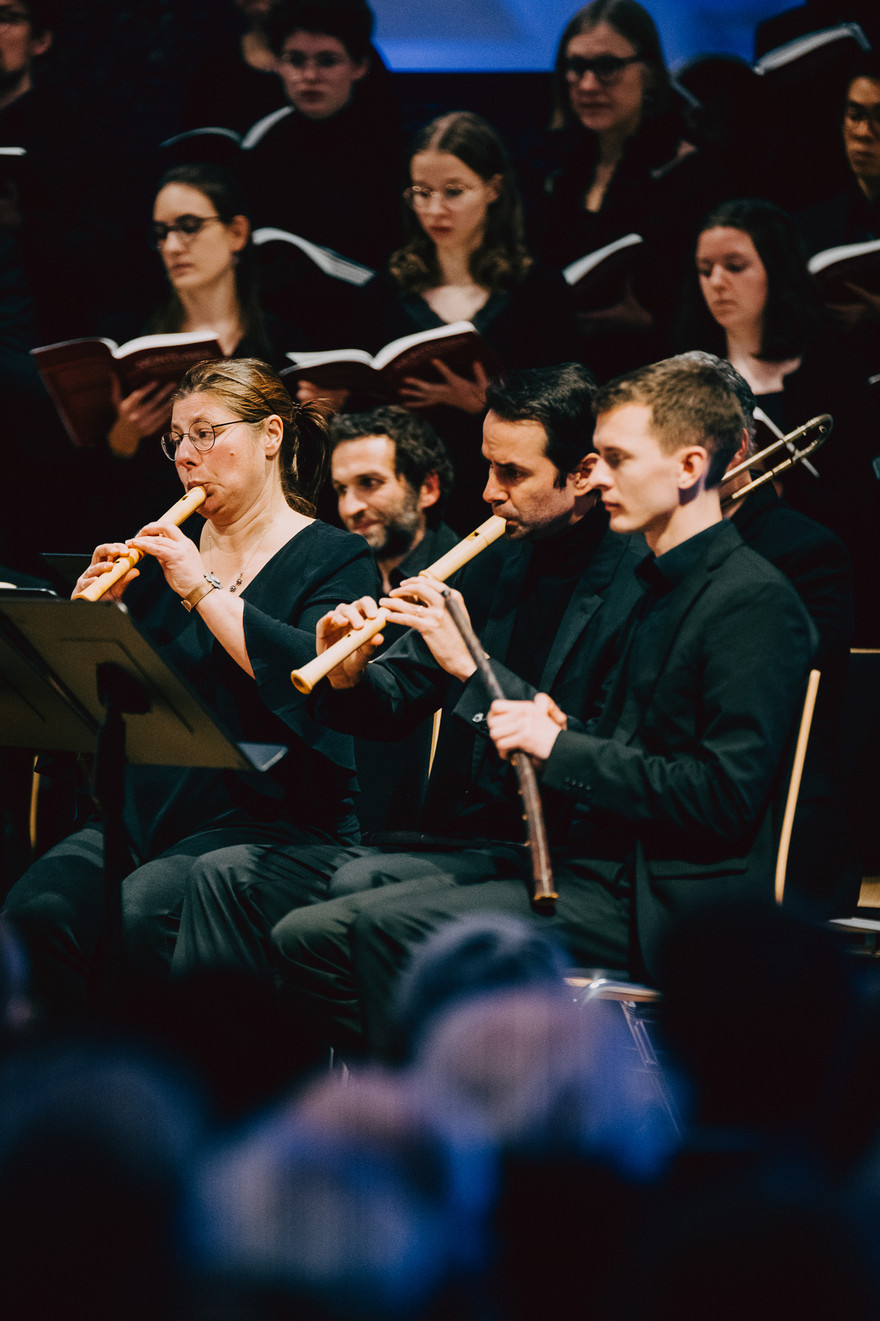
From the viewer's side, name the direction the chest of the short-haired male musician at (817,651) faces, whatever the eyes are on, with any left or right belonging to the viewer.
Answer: facing to the left of the viewer

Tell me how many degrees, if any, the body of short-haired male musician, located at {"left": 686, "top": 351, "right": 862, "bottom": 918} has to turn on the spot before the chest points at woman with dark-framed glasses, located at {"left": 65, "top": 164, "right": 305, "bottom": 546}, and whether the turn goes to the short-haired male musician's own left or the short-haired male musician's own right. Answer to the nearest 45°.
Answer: approximately 45° to the short-haired male musician's own right

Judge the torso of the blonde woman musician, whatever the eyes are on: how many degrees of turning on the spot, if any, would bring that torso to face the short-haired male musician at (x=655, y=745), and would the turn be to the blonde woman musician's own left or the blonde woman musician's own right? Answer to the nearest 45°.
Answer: approximately 90° to the blonde woman musician's own left

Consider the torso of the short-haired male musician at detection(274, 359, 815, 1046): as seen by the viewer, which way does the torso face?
to the viewer's left

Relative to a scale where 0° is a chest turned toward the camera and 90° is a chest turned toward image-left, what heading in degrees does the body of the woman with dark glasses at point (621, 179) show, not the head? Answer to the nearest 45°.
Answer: approximately 45°

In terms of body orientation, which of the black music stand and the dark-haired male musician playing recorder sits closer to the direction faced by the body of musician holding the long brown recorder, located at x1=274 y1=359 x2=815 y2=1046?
the black music stand

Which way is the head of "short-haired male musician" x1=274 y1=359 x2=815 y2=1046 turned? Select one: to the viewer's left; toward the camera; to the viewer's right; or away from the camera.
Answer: to the viewer's left

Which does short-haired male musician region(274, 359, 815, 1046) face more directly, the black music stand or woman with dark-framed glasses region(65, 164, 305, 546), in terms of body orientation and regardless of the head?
the black music stand

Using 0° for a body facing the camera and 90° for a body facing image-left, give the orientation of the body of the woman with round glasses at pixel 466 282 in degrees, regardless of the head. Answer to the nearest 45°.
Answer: approximately 45°

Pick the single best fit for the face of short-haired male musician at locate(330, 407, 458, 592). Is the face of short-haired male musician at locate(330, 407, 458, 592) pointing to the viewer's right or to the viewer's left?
to the viewer's left
